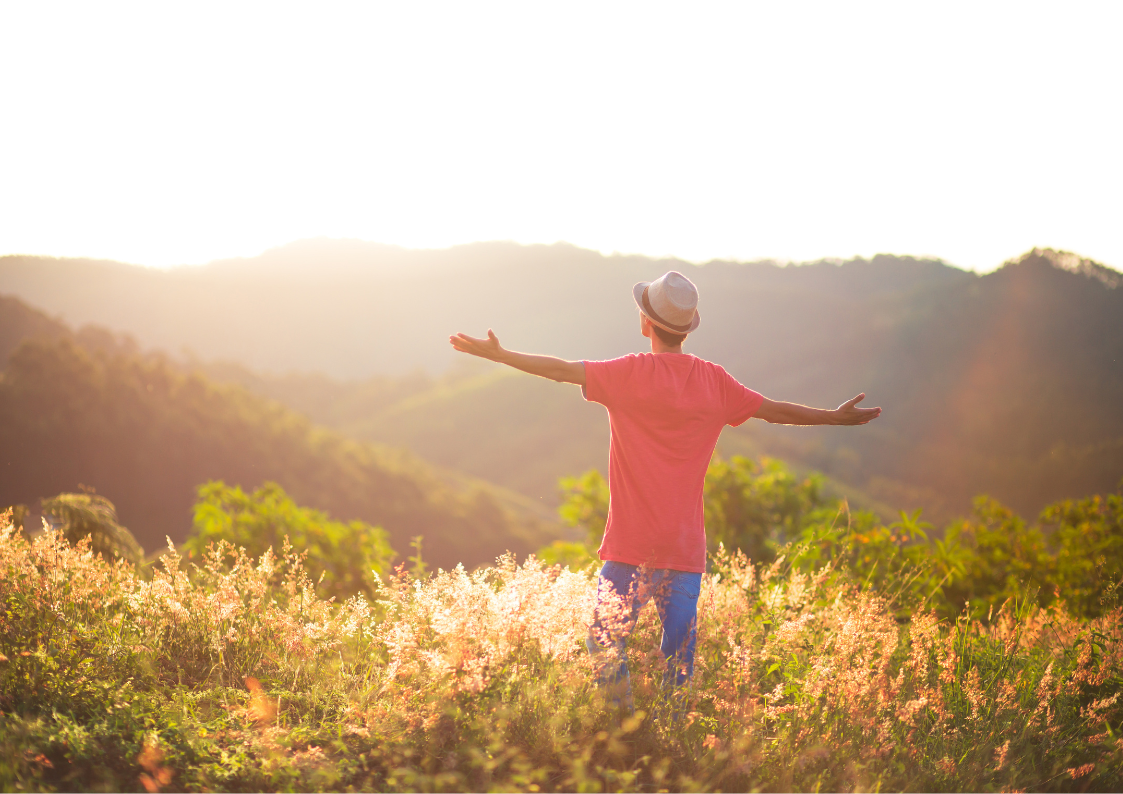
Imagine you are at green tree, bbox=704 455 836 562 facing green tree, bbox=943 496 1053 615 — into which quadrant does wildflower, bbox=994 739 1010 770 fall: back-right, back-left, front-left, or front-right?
front-right

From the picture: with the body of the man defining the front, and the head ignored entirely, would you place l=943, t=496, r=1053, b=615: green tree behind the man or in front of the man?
in front

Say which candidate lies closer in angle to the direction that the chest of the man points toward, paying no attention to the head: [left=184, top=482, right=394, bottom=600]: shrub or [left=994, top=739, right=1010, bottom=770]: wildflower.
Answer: the shrub

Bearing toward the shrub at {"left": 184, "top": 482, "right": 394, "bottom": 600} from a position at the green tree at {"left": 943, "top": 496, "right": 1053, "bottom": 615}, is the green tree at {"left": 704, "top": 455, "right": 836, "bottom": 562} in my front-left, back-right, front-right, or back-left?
front-right

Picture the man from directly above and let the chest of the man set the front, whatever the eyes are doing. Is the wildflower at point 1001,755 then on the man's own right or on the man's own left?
on the man's own right

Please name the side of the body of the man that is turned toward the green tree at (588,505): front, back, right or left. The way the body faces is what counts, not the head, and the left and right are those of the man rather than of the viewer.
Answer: front

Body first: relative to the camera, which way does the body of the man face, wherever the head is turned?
away from the camera

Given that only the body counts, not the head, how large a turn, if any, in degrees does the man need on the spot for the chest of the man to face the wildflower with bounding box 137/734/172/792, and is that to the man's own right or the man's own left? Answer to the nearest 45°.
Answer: approximately 135° to the man's own left
